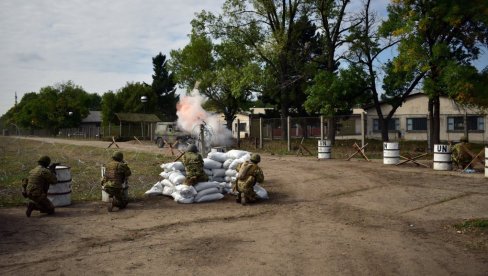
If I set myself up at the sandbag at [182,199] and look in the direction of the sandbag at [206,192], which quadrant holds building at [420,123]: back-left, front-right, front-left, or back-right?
front-left

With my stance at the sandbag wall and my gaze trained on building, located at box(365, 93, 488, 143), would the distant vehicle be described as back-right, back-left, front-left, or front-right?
front-left

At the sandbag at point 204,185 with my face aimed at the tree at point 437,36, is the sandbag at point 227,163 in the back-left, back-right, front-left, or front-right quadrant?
front-left

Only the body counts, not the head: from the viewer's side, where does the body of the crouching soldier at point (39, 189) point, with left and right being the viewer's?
facing away from the viewer and to the right of the viewer

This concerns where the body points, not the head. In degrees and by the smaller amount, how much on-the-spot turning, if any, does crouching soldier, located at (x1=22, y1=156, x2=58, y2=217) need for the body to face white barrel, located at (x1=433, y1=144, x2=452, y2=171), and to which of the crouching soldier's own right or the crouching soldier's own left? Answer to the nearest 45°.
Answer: approximately 45° to the crouching soldier's own right

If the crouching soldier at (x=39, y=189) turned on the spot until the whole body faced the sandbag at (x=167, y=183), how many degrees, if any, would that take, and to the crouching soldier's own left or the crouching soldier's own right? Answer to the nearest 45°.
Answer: approximately 45° to the crouching soldier's own right

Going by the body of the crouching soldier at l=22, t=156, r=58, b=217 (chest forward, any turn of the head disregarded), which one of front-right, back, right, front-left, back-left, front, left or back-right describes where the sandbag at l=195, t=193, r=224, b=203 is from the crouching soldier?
front-right

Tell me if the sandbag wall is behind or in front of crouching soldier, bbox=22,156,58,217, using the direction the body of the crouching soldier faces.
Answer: in front

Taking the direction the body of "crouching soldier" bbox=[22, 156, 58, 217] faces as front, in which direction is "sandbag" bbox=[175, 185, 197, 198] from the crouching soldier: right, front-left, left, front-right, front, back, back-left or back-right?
front-right

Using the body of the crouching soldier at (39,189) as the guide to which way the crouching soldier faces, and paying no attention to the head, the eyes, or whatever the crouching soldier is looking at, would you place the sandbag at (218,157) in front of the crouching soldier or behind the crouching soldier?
in front

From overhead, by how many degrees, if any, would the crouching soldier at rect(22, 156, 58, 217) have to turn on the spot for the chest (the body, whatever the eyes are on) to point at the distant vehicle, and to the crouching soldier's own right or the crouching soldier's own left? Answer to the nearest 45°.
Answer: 0° — they already face it

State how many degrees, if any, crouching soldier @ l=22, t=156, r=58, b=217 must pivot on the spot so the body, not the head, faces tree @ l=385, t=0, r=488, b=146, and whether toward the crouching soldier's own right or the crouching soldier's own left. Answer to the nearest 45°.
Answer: approximately 45° to the crouching soldier's own right

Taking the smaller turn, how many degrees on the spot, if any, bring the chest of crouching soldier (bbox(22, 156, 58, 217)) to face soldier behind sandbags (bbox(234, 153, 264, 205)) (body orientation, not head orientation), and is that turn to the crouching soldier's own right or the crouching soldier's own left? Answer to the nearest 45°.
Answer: approximately 45° to the crouching soldier's own right

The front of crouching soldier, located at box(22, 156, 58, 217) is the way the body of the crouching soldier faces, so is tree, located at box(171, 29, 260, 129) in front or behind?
in front
